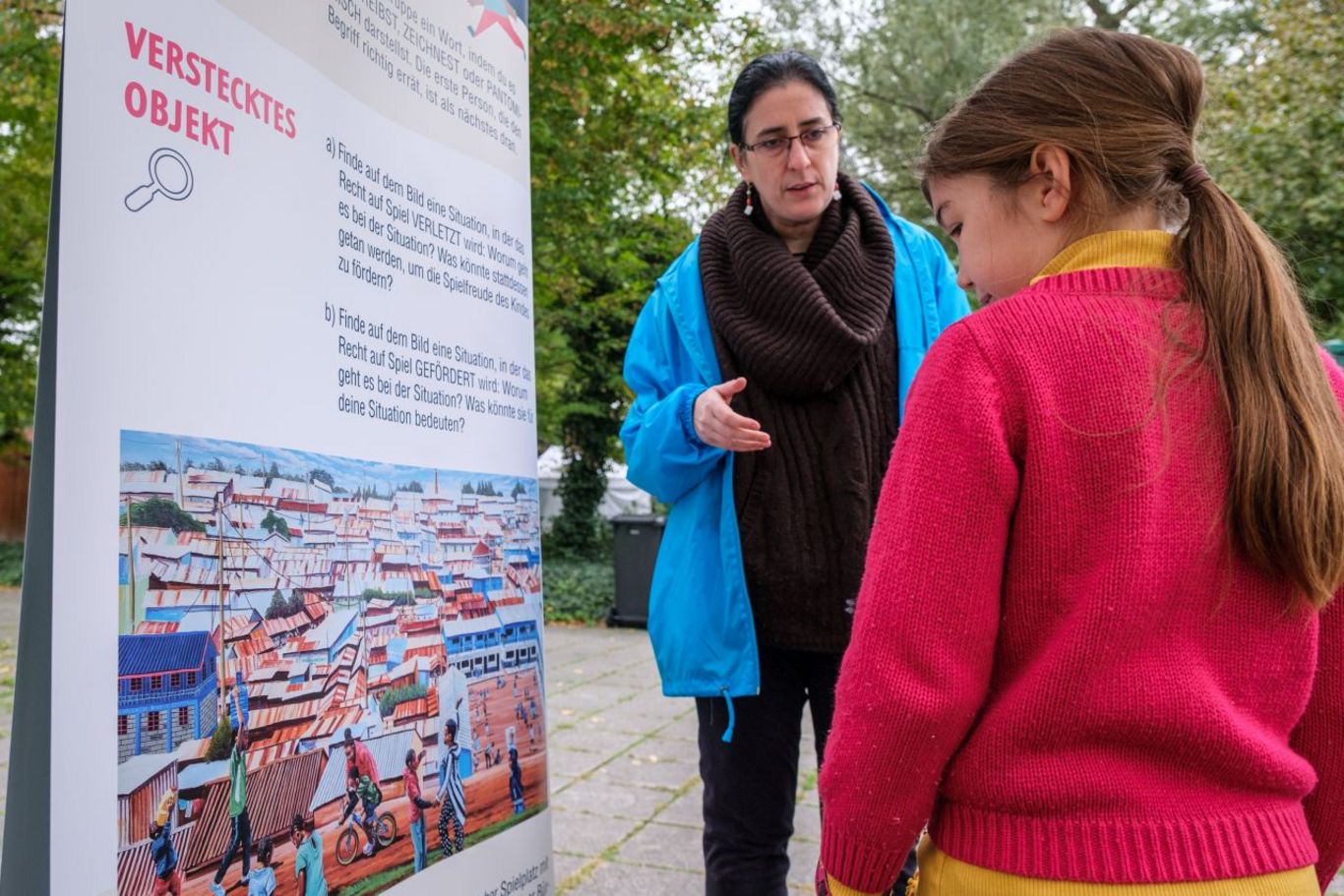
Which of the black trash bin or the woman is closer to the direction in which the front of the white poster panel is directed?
the woman

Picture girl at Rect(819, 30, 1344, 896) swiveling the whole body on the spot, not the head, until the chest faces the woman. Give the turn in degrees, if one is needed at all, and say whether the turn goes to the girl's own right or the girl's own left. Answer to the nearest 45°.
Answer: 0° — they already face them

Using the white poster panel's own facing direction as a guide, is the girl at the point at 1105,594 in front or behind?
in front

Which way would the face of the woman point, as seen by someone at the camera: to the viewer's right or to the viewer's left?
to the viewer's right

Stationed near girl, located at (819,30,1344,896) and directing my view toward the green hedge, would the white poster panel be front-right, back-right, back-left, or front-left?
front-left

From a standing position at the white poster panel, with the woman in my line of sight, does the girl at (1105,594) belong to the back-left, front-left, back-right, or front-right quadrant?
front-right

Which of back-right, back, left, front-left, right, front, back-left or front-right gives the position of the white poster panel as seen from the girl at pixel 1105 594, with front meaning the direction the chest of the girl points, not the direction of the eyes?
front-left

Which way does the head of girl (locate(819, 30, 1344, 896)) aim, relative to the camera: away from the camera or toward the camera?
away from the camera

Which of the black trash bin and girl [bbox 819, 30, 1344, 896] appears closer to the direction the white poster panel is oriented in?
the girl

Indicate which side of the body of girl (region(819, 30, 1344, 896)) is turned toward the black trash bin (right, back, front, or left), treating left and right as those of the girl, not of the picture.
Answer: front

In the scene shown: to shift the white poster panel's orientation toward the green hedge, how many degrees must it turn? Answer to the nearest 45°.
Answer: approximately 135° to its left

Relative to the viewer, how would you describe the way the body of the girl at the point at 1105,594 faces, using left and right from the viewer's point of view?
facing away from the viewer and to the left of the viewer
